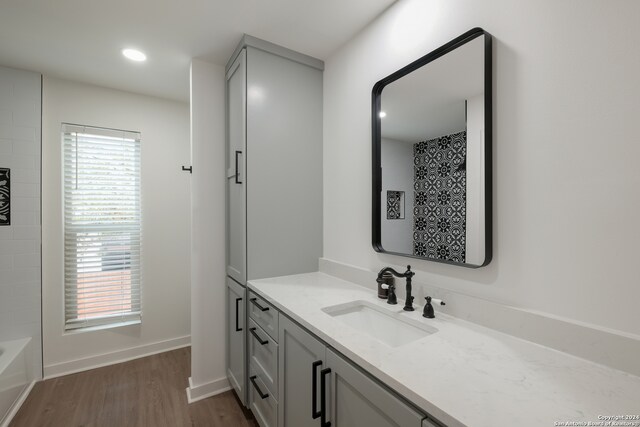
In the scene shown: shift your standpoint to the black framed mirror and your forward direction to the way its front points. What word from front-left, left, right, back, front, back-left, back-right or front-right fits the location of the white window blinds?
front-right

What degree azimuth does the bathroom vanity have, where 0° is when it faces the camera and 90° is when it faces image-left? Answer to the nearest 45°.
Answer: approximately 45°

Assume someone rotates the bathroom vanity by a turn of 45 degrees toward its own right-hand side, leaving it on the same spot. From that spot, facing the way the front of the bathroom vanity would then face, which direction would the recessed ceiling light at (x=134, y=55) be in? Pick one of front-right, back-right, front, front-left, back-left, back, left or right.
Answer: front

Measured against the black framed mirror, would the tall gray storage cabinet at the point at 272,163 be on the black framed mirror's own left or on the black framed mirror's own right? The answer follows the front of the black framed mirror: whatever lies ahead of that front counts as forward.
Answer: on the black framed mirror's own right

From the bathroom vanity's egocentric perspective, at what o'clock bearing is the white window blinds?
The white window blinds is roughly at 2 o'clock from the bathroom vanity.

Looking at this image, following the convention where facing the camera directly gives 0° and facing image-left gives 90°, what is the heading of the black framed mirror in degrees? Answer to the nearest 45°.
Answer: approximately 45°

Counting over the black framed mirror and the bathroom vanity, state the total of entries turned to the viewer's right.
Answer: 0
